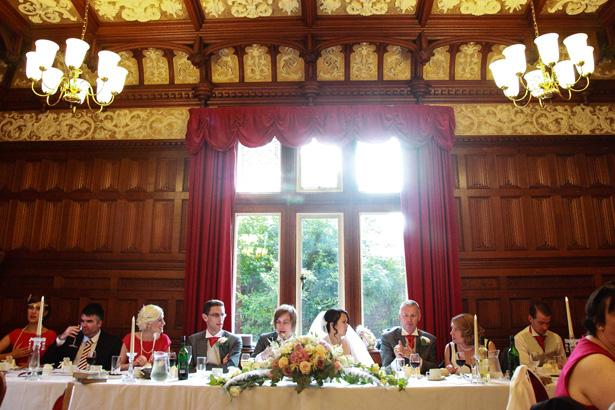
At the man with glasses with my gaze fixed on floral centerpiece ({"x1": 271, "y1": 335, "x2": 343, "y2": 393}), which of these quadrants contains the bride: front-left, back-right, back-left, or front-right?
front-left

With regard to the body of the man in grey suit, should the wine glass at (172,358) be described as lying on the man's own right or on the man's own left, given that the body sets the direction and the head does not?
on the man's own right

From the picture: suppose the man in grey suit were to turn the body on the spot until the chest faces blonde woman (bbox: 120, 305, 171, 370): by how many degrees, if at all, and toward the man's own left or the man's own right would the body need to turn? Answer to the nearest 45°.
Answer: approximately 90° to the man's own right

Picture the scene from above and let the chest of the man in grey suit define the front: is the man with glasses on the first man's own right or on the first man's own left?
on the first man's own right

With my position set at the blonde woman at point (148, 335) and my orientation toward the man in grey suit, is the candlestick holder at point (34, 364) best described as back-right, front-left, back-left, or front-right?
back-right

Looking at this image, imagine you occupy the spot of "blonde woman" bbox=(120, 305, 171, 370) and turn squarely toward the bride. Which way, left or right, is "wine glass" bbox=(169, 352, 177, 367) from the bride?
right

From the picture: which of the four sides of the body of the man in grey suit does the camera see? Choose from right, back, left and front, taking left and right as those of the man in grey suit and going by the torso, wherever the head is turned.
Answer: front

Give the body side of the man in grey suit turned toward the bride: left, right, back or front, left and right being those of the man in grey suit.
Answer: right

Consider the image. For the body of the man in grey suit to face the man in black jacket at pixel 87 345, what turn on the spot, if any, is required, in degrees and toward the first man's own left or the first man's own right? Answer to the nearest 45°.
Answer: approximately 90° to the first man's own right

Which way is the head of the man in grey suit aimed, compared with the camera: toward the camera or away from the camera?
toward the camera

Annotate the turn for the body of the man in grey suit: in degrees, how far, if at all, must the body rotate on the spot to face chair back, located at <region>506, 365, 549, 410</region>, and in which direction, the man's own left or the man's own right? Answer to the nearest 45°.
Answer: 0° — they already face it
